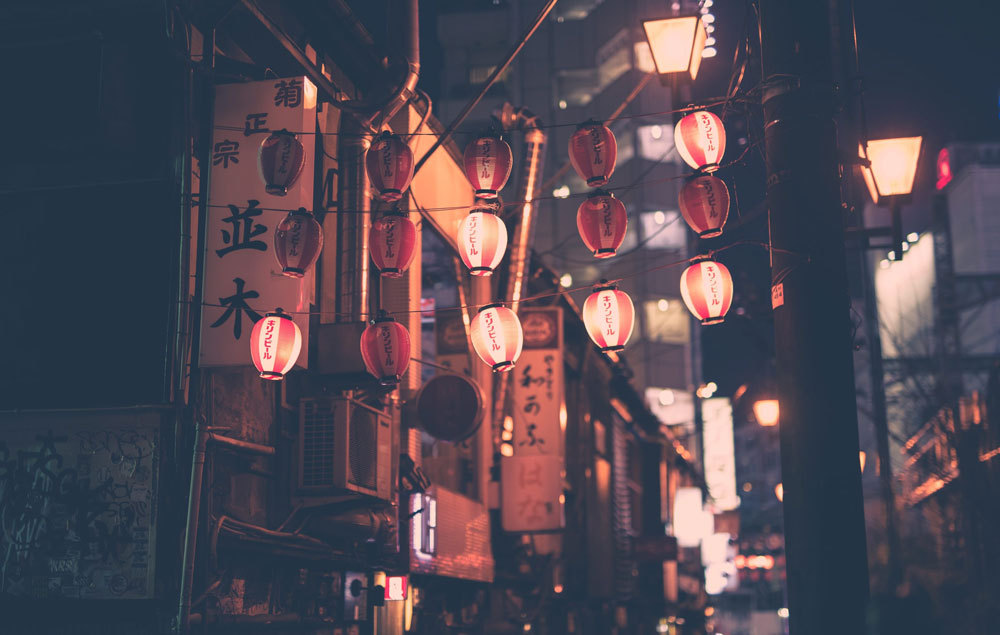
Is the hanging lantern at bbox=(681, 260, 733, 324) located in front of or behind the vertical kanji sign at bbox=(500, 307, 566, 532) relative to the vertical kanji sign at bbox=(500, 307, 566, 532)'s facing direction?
in front

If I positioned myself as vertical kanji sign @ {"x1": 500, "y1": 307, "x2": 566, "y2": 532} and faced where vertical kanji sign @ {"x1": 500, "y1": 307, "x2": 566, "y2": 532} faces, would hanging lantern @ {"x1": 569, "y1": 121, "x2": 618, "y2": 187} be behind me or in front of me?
in front

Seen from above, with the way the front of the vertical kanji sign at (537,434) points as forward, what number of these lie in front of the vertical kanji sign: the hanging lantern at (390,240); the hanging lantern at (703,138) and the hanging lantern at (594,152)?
3

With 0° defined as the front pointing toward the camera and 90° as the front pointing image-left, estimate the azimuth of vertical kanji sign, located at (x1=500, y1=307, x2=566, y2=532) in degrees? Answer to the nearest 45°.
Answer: approximately 0°

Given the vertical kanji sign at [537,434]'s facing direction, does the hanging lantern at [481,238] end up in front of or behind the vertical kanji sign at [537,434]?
in front

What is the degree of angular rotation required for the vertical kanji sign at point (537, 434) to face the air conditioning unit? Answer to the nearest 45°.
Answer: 0° — it already faces it

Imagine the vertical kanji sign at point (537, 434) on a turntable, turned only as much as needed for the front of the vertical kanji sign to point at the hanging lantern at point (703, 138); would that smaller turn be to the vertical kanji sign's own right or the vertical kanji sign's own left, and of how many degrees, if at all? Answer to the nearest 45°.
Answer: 0° — it already faces it

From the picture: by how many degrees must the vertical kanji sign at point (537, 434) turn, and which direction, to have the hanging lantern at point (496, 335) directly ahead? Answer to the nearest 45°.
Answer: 0° — it already faces it

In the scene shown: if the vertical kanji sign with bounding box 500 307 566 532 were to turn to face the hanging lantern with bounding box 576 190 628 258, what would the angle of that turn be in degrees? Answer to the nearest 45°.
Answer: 0° — it already faces it
